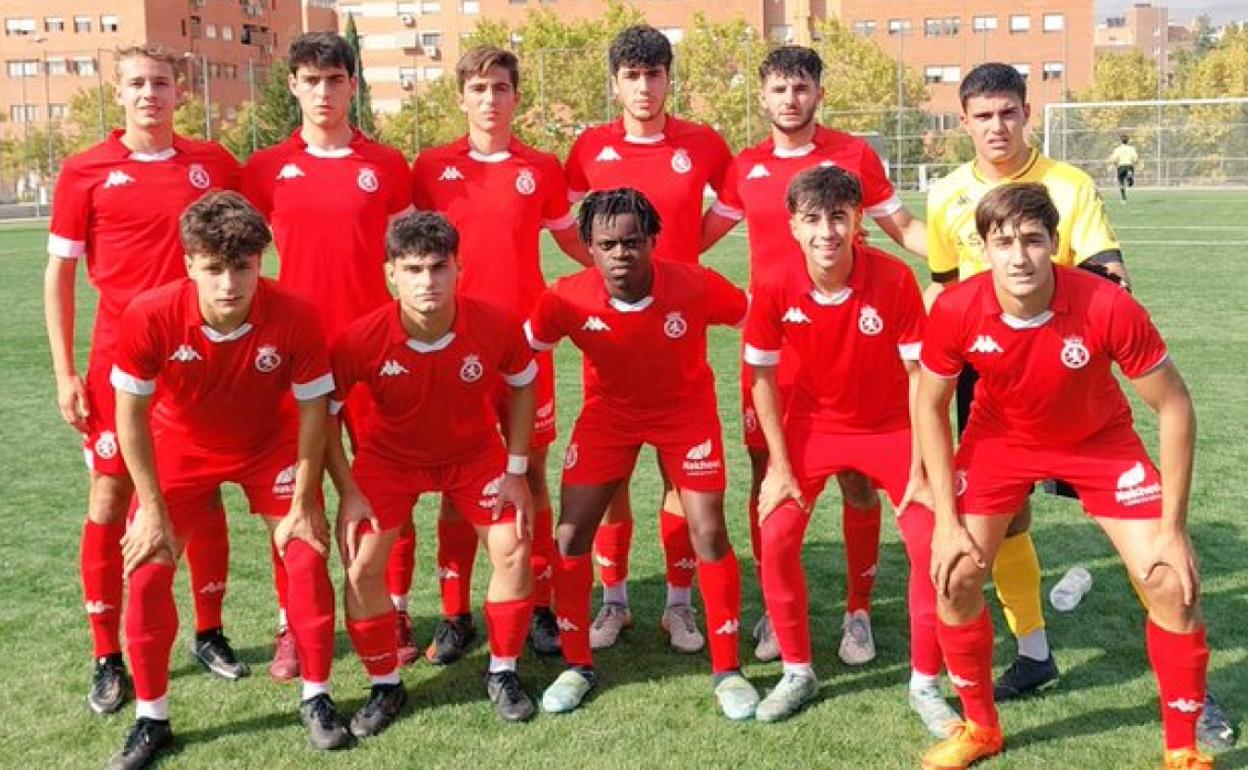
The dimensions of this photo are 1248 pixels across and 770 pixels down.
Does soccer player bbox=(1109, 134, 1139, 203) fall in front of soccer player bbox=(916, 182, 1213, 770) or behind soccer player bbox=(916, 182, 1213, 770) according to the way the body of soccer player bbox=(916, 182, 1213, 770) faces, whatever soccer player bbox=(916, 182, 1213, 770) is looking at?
behind

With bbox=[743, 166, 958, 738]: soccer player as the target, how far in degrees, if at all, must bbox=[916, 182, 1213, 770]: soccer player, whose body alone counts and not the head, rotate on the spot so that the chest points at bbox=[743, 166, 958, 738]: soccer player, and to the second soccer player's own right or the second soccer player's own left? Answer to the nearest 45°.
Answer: approximately 135° to the second soccer player's own right

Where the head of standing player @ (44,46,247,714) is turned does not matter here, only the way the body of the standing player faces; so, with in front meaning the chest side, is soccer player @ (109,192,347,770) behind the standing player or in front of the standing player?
in front

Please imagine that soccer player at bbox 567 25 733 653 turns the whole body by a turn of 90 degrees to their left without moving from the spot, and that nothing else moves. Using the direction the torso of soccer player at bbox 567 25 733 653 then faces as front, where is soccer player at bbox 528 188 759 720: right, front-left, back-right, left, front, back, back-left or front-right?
right

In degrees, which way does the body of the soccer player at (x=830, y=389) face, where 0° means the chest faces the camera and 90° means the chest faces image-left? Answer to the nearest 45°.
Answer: approximately 0°

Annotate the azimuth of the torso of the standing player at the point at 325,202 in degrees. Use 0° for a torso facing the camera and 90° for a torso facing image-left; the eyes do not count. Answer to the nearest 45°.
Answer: approximately 0°

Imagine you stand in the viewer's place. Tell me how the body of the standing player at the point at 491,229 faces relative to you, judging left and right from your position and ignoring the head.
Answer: facing the viewer

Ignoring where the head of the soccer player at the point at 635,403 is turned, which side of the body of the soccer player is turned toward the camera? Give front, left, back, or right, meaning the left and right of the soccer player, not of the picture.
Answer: front

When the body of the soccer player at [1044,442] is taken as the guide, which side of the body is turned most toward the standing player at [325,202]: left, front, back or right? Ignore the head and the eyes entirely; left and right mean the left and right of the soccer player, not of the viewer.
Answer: right

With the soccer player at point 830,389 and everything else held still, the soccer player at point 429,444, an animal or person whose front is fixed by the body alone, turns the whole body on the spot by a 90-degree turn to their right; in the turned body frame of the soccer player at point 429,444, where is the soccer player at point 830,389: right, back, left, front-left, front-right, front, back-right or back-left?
back
